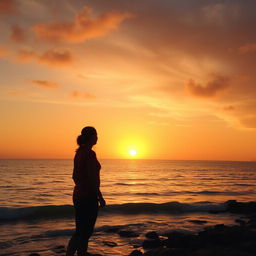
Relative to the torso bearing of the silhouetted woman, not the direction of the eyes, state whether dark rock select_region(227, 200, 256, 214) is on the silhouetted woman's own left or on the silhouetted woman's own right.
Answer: on the silhouetted woman's own left

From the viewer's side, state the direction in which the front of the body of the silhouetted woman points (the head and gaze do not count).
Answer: to the viewer's right

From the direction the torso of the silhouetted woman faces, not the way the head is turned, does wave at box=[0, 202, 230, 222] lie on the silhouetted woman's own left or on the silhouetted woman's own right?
on the silhouetted woman's own left

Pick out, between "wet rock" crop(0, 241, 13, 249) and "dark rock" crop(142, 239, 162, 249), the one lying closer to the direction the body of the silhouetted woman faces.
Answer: the dark rock

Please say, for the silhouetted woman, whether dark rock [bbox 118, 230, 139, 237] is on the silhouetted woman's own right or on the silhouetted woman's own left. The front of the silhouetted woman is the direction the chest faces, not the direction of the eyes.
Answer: on the silhouetted woman's own left

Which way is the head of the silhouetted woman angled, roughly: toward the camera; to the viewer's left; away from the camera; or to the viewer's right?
to the viewer's right
